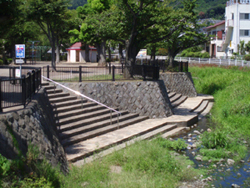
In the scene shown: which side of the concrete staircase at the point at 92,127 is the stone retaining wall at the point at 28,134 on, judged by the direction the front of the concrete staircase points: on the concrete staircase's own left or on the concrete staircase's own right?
on the concrete staircase's own right

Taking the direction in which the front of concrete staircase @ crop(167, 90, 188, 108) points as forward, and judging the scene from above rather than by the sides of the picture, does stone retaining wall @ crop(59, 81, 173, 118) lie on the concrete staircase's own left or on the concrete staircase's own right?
on the concrete staircase's own right

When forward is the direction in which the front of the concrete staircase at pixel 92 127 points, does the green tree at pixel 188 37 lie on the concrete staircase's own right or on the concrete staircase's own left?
on the concrete staircase's own left

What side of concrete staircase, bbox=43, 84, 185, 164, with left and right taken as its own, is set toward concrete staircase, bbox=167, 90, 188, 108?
left

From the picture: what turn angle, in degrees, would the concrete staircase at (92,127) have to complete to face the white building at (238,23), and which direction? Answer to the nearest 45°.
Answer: approximately 90° to its left

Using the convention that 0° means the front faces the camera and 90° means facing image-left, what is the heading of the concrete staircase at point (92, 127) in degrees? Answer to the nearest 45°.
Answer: approximately 315°

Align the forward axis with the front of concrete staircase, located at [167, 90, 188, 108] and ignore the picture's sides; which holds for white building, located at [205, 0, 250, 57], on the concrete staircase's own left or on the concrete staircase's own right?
on the concrete staircase's own left

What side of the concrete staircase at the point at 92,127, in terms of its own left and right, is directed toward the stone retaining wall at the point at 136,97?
left
